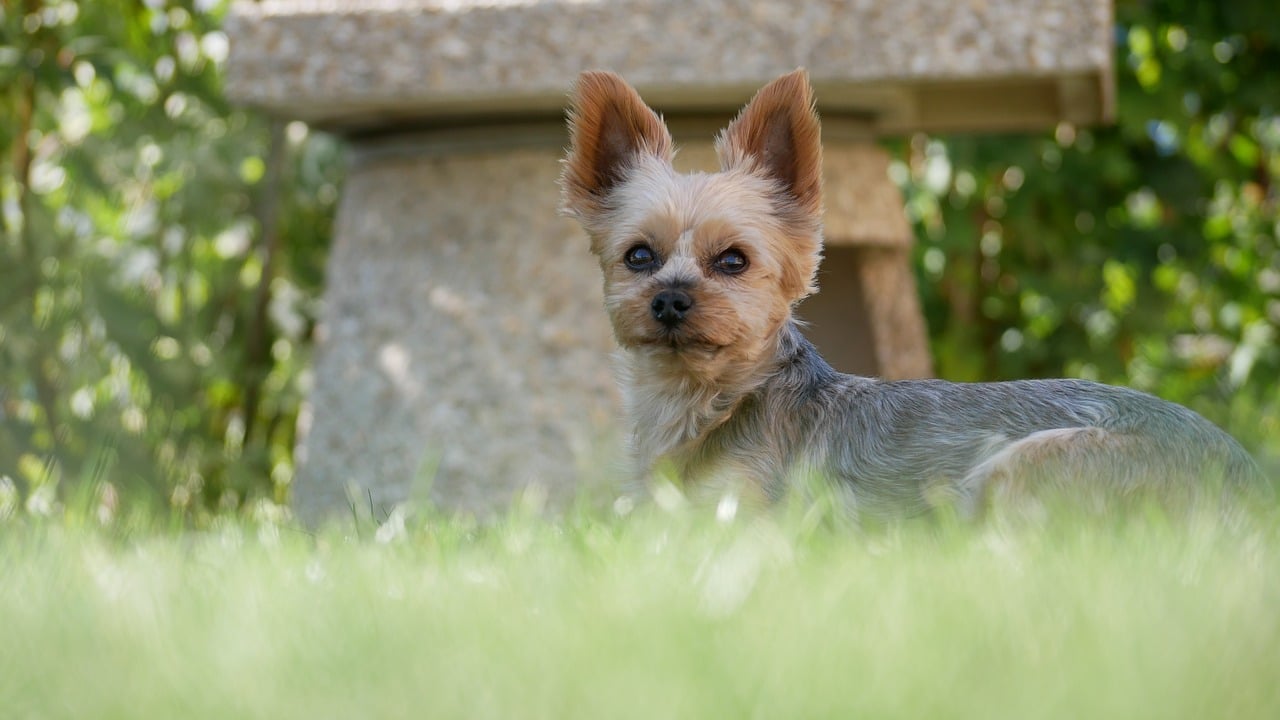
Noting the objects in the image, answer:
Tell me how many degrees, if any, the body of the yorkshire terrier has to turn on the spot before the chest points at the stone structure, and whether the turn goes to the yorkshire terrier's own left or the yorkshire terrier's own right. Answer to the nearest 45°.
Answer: approximately 45° to the yorkshire terrier's own right

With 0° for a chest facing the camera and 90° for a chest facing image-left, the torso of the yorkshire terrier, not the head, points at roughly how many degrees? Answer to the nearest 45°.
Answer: approximately 90°
